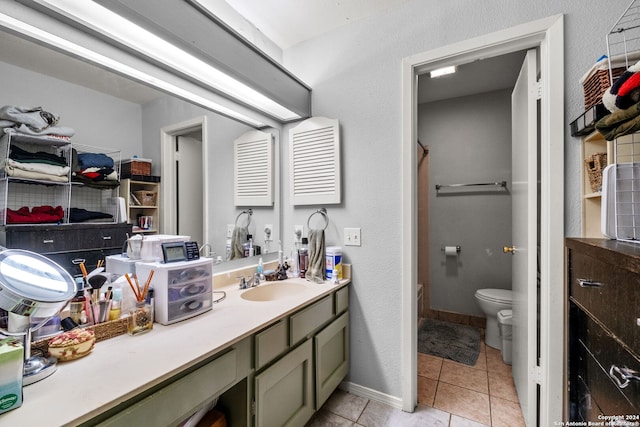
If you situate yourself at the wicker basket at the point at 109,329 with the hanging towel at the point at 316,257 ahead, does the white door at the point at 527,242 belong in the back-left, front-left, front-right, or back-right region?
front-right

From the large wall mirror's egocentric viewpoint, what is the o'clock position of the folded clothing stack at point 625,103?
The folded clothing stack is roughly at 12 o'clock from the large wall mirror.

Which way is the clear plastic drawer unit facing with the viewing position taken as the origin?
facing the viewer and to the right of the viewer

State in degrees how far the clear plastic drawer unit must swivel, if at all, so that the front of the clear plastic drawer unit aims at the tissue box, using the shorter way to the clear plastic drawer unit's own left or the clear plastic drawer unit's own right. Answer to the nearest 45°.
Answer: approximately 90° to the clear plastic drawer unit's own right

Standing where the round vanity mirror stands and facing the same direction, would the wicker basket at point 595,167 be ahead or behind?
ahead

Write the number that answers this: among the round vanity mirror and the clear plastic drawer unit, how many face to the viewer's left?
0

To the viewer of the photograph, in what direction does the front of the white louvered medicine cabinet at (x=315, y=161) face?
facing the viewer and to the left of the viewer

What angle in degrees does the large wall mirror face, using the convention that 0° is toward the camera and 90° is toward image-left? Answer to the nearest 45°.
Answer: approximately 315°

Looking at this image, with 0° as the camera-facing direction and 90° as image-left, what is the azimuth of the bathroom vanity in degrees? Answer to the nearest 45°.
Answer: approximately 315°

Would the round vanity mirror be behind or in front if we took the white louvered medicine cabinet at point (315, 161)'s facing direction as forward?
in front

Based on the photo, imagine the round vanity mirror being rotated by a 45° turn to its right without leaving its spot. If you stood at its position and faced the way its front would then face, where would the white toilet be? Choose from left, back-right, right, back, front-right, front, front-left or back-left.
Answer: left

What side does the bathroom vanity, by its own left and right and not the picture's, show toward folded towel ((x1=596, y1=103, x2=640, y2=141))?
front

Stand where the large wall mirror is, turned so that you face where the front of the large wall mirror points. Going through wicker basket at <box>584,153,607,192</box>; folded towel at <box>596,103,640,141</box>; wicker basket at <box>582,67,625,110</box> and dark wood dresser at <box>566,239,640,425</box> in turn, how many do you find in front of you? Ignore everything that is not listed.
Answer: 4

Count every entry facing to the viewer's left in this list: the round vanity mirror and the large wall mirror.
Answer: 0

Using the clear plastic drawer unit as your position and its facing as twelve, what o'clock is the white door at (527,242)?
The white door is roughly at 11 o'clock from the clear plastic drawer unit.
